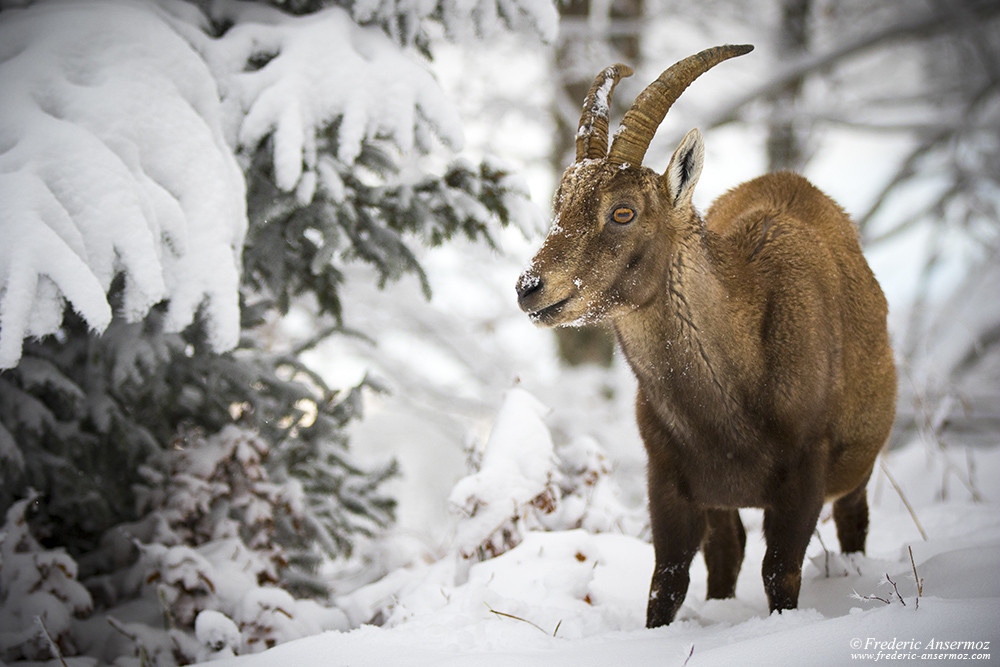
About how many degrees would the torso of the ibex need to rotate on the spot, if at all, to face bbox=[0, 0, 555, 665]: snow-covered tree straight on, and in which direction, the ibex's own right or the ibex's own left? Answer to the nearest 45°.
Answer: approximately 45° to the ibex's own right
